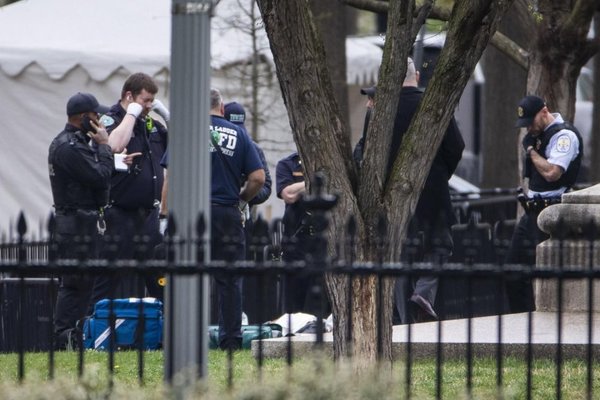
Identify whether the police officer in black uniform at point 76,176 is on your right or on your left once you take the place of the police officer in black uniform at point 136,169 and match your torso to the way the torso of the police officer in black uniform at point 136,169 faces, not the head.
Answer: on your right

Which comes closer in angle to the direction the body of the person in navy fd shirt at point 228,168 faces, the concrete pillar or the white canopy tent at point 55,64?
the white canopy tent

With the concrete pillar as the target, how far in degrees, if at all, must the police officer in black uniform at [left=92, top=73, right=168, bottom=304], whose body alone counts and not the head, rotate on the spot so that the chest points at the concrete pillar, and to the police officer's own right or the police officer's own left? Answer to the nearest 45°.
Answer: approximately 45° to the police officer's own left

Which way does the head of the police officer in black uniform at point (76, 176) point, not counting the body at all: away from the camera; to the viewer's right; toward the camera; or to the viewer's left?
to the viewer's right

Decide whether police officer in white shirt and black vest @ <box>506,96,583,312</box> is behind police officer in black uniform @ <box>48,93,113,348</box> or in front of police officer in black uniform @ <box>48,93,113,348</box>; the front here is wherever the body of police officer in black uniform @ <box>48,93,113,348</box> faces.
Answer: in front

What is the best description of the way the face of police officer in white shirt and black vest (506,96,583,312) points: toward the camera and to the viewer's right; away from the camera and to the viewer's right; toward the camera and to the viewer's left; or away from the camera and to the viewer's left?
toward the camera and to the viewer's left

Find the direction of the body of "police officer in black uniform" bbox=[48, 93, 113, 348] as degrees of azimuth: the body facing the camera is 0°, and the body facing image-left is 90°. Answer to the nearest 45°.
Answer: approximately 270°

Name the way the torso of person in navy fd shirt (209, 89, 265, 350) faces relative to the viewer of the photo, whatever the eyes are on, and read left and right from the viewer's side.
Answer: facing away from the viewer

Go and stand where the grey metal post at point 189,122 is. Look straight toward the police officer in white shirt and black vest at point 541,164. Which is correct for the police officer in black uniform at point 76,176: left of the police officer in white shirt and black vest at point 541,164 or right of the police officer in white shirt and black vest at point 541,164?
left
